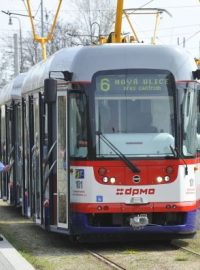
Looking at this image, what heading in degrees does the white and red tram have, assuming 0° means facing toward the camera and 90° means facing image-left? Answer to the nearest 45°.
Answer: approximately 0°
